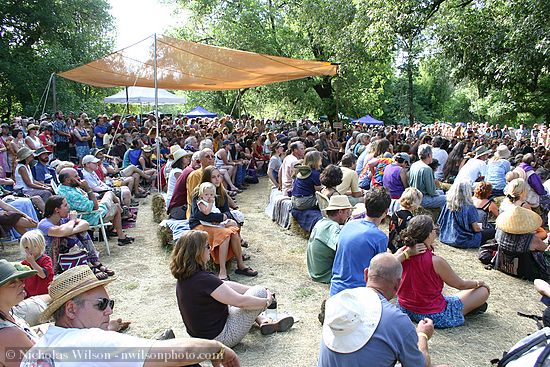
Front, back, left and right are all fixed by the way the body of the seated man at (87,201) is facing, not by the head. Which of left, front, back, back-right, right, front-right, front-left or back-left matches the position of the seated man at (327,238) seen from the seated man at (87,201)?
front-right

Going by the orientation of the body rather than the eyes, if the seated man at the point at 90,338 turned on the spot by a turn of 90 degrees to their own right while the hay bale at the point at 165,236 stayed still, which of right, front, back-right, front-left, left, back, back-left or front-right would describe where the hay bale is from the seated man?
back

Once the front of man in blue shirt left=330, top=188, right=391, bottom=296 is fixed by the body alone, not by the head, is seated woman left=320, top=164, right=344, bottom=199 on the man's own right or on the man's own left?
on the man's own left

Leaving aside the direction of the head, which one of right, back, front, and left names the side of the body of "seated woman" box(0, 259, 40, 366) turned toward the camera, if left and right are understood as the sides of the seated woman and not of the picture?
right

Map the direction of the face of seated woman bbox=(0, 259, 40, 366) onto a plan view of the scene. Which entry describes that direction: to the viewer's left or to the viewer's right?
to the viewer's right

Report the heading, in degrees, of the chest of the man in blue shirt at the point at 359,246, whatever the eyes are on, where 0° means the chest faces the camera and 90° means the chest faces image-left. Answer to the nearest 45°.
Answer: approximately 225°

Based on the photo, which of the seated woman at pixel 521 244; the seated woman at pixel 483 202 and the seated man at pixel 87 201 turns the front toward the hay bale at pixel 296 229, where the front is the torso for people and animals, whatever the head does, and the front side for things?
the seated man

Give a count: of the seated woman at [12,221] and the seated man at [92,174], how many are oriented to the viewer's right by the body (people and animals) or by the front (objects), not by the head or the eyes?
2

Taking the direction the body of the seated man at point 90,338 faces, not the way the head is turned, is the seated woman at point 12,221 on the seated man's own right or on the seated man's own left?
on the seated man's own left

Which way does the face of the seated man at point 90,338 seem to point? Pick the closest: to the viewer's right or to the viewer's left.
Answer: to the viewer's right

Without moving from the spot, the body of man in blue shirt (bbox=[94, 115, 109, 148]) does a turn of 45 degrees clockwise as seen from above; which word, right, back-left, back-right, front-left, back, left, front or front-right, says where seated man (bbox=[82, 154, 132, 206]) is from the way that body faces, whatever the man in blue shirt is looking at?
front

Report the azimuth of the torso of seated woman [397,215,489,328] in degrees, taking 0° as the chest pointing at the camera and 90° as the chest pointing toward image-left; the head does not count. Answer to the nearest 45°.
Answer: approximately 225°

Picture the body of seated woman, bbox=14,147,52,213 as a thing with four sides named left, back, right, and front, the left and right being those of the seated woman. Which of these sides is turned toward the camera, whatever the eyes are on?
right

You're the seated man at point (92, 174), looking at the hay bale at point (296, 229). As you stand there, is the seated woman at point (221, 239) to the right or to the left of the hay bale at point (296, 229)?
right

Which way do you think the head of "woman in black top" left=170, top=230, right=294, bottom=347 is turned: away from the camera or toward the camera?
away from the camera
